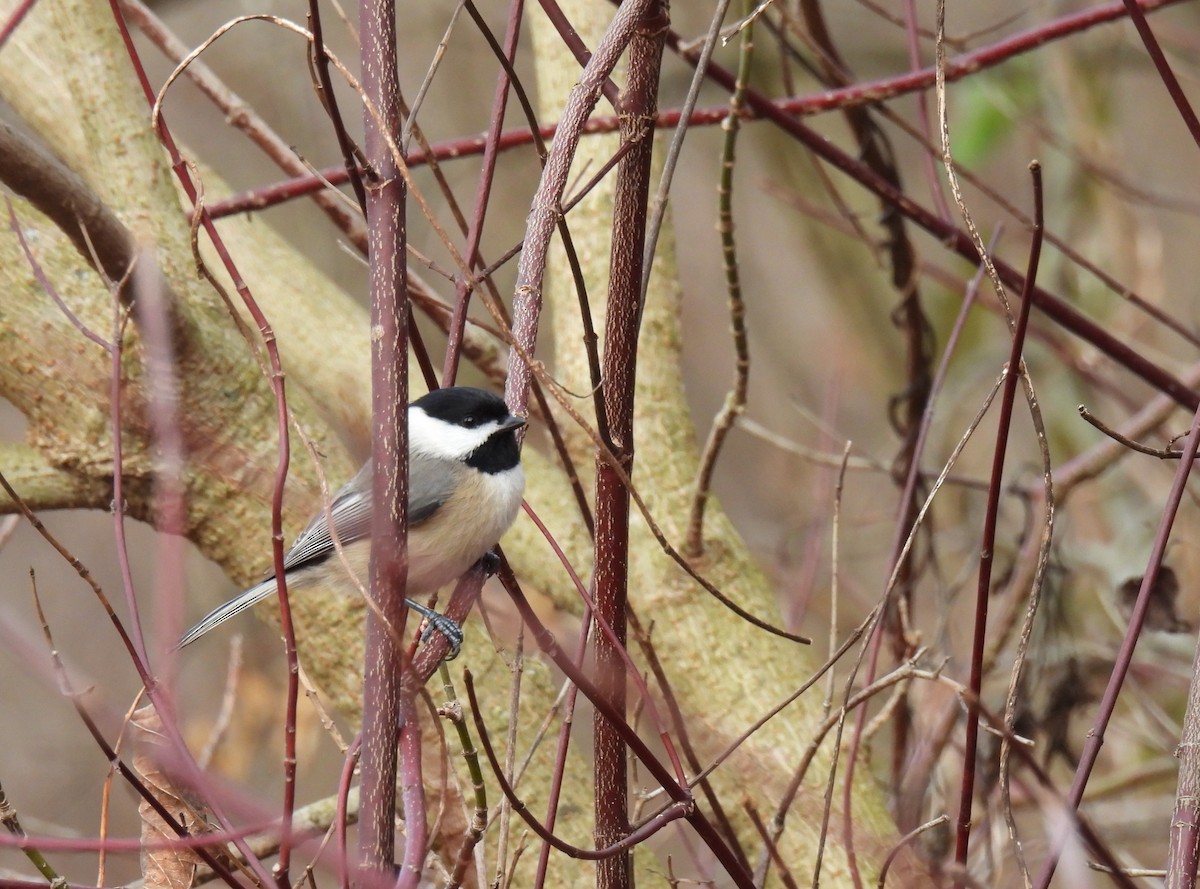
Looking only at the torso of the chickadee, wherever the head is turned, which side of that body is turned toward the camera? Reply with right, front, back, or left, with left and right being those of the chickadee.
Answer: right
